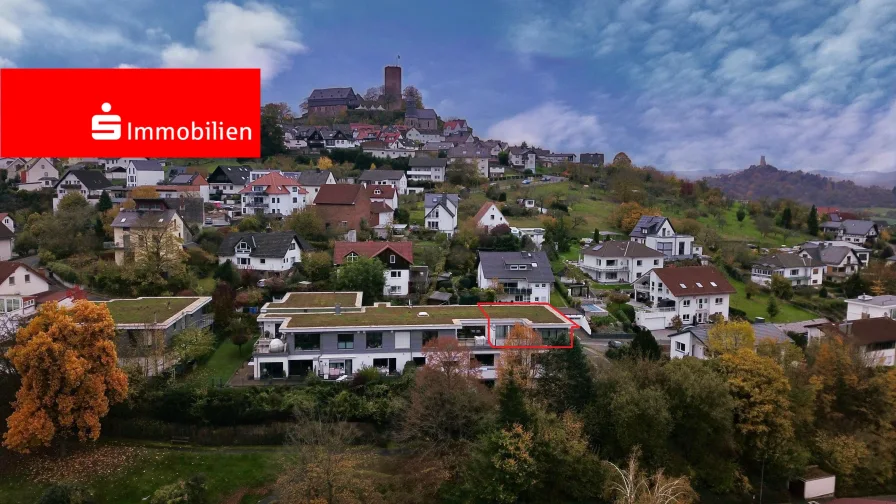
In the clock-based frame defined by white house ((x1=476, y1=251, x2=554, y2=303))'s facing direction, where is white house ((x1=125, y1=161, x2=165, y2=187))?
white house ((x1=125, y1=161, x2=165, y2=187)) is roughly at 4 o'clock from white house ((x1=476, y1=251, x2=554, y2=303)).

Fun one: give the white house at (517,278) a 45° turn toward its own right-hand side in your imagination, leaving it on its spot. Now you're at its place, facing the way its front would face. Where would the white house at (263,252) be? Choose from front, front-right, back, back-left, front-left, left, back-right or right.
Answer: front-right

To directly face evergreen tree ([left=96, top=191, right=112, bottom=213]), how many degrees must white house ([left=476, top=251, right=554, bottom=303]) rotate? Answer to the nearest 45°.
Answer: approximately 90° to its right

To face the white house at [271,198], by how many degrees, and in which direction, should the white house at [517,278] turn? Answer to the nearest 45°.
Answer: approximately 135° to its right

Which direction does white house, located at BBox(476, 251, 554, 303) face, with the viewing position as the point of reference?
facing the viewer

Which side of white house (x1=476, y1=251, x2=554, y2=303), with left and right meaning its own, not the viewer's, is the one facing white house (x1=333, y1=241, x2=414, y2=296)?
right

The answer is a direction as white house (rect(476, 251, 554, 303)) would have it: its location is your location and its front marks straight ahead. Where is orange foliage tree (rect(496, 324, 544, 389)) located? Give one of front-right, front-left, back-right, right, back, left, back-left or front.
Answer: front

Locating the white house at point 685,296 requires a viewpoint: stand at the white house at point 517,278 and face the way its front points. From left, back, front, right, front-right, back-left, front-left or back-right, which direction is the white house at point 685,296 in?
left

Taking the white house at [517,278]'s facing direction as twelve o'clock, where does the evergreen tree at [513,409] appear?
The evergreen tree is roughly at 12 o'clock from the white house.

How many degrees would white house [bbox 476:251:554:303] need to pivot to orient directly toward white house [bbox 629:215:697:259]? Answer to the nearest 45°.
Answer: approximately 135° to its left

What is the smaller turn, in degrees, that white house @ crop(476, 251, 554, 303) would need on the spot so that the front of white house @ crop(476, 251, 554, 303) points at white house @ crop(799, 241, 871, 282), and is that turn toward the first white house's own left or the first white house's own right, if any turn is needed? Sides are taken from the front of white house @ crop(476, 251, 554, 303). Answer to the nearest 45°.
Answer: approximately 135° to the first white house's own left

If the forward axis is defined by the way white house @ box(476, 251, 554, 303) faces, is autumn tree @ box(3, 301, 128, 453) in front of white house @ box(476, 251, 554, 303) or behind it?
in front

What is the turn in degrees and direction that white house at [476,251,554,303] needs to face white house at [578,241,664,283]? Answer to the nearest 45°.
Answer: approximately 135° to its left

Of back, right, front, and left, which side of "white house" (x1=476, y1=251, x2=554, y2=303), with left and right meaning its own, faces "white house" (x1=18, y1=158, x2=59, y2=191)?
right

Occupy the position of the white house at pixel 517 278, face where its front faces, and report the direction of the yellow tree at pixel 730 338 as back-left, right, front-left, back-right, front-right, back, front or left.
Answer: front-left

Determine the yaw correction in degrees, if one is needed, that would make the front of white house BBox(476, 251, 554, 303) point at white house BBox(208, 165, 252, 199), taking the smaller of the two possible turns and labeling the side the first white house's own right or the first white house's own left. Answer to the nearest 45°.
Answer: approximately 135° to the first white house's own right

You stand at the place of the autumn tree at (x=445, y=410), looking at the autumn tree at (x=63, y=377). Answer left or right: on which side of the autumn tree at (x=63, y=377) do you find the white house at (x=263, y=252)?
right

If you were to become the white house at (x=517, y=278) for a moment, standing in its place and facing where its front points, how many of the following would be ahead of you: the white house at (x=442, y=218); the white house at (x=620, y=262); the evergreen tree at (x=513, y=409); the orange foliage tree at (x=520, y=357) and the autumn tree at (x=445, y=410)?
3

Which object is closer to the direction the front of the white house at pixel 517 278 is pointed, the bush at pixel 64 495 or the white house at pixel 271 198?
the bush

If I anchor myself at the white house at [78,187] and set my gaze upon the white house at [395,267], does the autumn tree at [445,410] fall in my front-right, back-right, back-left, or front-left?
front-right

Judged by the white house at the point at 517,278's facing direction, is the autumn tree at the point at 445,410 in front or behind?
in front
